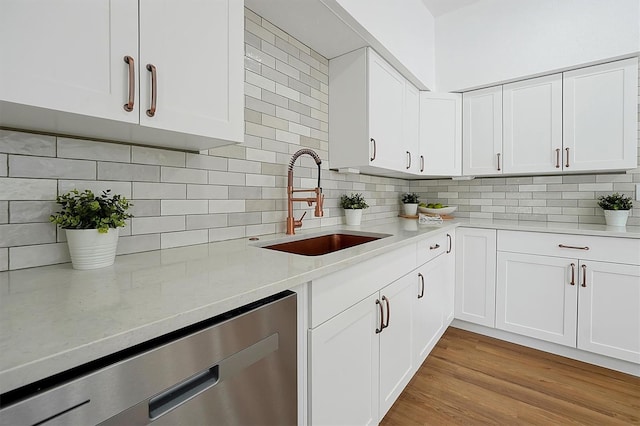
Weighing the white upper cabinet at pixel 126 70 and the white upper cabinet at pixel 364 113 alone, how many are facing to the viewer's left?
0

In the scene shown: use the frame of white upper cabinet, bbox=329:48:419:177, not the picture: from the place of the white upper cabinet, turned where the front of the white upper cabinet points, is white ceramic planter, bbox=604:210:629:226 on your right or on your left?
on your left

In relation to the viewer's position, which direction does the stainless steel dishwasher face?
facing the viewer and to the right of the viewer

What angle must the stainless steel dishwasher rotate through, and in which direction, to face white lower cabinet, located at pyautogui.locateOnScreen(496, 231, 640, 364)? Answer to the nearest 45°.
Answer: approximately 45° to its left

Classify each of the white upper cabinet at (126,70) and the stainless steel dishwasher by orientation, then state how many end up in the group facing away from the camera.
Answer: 0

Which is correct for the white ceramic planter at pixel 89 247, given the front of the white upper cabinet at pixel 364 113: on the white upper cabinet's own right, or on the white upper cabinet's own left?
on the white upper cabinet's own right

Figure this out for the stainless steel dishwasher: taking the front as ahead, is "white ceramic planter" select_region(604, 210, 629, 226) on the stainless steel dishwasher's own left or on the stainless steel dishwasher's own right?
on the stainless steel dishwasher's own left

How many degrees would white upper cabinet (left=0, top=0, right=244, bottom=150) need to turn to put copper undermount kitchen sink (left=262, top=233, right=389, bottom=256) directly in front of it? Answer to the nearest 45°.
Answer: approximately 90° to its left

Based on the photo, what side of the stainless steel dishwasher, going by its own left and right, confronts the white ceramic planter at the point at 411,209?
left

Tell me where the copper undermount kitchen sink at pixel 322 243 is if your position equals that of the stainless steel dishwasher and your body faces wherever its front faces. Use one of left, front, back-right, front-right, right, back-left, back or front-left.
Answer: left

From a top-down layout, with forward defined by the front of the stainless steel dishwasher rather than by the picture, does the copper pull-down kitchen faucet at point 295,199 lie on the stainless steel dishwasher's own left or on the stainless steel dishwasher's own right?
on the stainless steel dishwasher's own left
